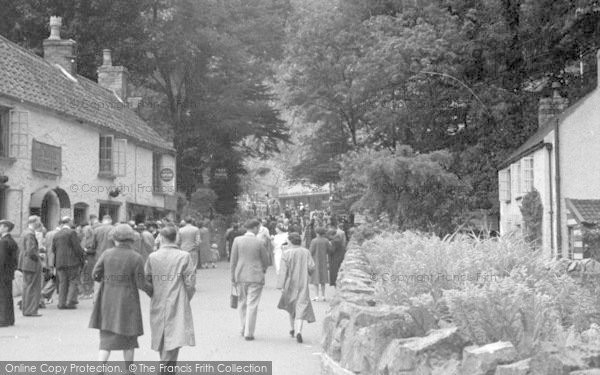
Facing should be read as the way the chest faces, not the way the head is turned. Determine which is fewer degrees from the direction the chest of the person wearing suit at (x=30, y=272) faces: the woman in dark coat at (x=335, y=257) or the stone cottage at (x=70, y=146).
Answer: the woman in dark coat

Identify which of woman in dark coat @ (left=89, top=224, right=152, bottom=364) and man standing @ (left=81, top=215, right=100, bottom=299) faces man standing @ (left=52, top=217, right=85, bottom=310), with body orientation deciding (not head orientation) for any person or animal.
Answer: the woman in dark coat

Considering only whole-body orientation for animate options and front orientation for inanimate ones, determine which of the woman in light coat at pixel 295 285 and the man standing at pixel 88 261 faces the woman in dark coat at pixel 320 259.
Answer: the woman in light coat

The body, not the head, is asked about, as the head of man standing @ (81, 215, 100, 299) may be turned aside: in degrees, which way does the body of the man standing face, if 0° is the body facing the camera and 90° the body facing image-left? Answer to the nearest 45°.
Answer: approximately 180°

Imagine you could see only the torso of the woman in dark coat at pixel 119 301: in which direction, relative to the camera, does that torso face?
away from the camera

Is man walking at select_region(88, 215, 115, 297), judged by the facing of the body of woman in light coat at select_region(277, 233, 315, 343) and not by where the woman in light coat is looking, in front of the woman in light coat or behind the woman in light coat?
in front

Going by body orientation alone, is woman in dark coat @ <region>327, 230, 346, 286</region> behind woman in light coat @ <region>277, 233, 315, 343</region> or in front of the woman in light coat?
in front

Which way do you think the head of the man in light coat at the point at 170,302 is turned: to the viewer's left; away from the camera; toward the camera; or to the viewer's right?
away from the camera

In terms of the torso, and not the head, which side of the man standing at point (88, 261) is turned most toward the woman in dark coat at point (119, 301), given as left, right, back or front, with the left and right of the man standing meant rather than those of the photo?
back

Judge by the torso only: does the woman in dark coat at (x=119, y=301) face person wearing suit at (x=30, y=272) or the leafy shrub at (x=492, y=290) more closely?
the person wearing suit

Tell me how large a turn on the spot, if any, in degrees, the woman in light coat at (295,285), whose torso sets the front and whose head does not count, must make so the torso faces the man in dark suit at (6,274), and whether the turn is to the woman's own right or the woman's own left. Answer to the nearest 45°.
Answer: approximately 90° to the woman's own left

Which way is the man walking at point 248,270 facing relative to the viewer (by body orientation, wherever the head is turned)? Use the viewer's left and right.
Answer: facing away from the viewer

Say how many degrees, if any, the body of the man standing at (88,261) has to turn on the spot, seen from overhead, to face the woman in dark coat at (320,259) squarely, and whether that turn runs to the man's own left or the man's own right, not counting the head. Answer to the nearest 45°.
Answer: approximately 90° to the man's own right

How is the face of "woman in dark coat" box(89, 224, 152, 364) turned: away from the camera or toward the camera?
away from the camera

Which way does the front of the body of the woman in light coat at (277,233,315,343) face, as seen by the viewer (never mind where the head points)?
away from the camera

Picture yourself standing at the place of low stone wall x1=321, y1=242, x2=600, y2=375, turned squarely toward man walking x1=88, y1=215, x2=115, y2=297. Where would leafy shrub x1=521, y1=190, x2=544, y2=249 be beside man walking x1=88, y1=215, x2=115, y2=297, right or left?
right
